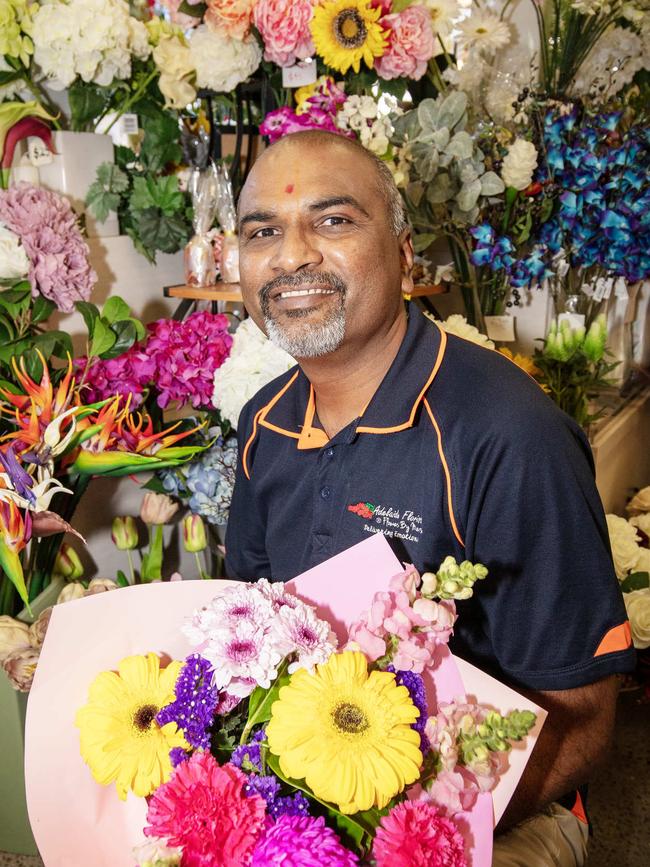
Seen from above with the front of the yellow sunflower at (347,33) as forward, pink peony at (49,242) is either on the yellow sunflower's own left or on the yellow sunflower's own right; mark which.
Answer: on the yellow sunflower's own right

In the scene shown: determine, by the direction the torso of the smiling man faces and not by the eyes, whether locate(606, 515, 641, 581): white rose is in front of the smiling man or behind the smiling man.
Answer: behind

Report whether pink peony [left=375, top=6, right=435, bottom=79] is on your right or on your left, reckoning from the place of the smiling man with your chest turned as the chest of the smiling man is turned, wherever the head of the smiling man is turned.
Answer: on your right

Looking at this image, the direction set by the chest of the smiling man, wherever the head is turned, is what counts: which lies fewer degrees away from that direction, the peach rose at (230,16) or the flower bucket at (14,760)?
the flower bucket

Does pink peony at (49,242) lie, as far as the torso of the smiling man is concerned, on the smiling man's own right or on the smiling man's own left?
on the smiling man's own right

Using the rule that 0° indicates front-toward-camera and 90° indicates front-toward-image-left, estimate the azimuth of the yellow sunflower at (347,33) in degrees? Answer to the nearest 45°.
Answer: approximately 0°

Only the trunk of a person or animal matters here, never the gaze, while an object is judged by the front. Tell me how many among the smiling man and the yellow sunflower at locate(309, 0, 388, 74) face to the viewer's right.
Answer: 0

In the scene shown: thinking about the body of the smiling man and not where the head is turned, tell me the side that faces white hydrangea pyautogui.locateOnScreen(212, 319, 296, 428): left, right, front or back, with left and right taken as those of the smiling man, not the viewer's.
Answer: right

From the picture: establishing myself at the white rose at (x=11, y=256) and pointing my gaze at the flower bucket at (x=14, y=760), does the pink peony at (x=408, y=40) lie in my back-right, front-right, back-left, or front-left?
back-left
